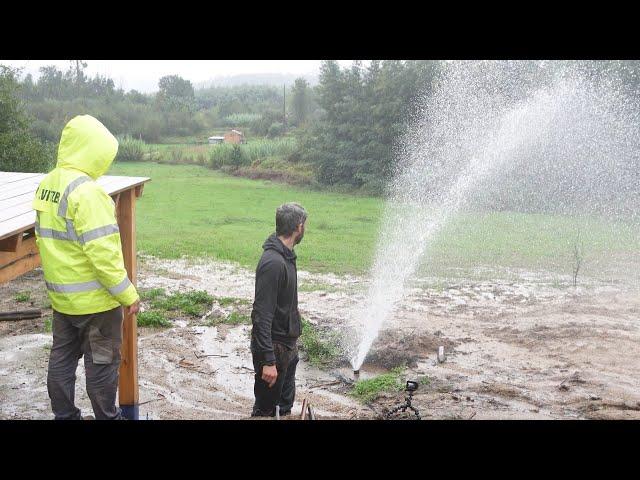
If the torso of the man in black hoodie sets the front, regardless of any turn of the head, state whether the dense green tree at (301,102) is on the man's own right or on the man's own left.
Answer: on the man's own left

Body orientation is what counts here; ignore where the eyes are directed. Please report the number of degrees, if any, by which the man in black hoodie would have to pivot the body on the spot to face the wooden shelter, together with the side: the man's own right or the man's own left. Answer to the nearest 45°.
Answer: approximately 135° to the man's own left

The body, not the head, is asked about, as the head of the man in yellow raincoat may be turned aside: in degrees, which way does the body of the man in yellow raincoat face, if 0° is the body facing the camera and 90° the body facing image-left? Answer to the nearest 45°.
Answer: approximately 225°

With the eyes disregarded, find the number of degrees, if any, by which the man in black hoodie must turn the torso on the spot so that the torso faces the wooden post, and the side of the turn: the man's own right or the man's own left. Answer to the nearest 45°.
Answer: approximately 135° to the man's own left

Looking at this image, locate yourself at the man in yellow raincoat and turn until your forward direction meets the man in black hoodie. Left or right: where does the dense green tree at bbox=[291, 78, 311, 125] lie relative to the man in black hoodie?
left

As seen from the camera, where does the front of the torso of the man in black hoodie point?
to the viewer's right

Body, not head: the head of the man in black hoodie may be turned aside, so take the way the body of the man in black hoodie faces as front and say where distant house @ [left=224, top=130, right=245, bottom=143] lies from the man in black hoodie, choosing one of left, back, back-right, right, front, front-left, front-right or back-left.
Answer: left

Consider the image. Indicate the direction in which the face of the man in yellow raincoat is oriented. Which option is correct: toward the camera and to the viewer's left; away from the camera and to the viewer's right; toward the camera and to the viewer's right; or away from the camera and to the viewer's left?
away from the camera and to the viewer's right

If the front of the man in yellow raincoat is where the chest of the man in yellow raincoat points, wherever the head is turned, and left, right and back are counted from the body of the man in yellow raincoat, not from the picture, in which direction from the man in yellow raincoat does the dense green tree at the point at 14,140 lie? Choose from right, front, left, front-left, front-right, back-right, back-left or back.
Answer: front-left

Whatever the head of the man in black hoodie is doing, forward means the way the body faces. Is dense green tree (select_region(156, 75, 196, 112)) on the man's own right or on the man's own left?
on the man's own left
